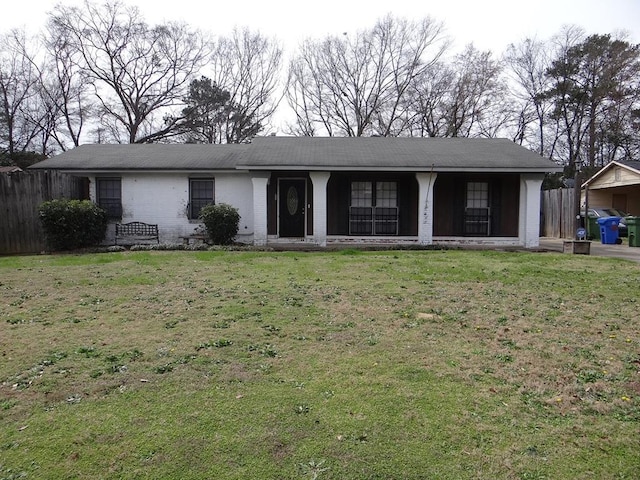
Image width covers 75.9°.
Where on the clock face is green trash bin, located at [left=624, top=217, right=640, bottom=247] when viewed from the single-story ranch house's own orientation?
The green trash bin is roughly at 9 o'clock from the single-story ranch house.

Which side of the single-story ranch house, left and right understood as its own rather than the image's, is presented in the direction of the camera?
front

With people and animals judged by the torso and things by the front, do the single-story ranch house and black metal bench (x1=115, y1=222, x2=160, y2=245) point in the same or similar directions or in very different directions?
same or similar directions

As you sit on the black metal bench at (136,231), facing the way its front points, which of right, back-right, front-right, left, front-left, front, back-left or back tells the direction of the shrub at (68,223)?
front-right

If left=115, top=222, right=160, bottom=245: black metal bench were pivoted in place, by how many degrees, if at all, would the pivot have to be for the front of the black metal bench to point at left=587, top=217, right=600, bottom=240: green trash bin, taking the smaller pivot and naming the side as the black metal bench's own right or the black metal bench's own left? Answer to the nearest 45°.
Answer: approximately 90° to the black metal bench's own left

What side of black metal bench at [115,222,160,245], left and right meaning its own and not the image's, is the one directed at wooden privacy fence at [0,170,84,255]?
right

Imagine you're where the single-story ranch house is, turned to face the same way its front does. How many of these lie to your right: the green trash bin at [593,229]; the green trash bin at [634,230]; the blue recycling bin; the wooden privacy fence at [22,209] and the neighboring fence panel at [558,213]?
1

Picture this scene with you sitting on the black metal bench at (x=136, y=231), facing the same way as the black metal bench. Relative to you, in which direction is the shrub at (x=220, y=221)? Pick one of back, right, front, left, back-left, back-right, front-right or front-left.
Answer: front-left

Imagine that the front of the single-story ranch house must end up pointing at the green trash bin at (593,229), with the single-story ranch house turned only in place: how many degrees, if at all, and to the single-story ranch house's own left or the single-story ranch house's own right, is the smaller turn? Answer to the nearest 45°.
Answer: approximately 90° to the single-story ranch house's own left

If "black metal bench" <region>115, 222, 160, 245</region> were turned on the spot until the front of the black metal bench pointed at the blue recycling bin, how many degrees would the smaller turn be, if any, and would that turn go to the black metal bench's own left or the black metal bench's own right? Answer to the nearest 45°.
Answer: approximately 90° to the black metal bench's own left

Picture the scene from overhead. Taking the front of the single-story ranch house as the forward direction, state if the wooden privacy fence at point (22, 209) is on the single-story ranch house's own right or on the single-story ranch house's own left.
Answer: on the single-story ranch house's own right
